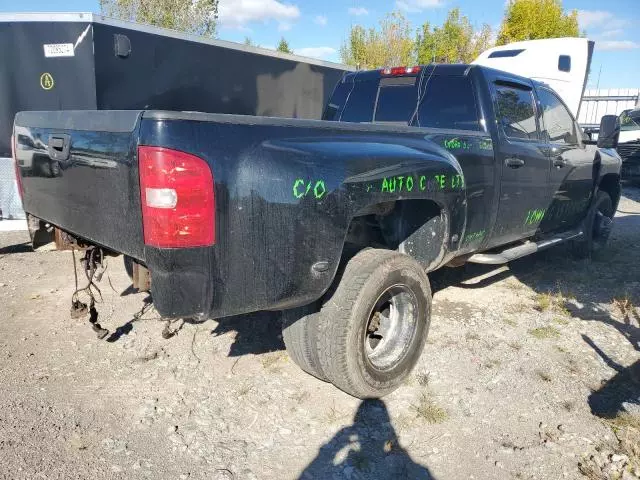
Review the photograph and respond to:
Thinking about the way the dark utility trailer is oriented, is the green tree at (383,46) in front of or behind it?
behind

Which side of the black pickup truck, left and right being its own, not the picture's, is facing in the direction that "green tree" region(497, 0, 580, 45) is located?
front

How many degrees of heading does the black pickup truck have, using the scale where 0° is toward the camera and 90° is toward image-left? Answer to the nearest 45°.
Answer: approximately 225°

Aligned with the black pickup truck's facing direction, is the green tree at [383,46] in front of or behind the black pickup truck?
in front

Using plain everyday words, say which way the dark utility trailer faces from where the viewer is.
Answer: facing the viewer and to the left of the viewer

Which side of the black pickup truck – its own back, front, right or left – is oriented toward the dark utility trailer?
left

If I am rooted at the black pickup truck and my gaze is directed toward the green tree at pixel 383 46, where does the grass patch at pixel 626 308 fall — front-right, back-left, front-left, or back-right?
front-right

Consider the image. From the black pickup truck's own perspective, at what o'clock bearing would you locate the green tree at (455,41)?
The green tree is roughly at 11 o'clock from the black pickup truck.
